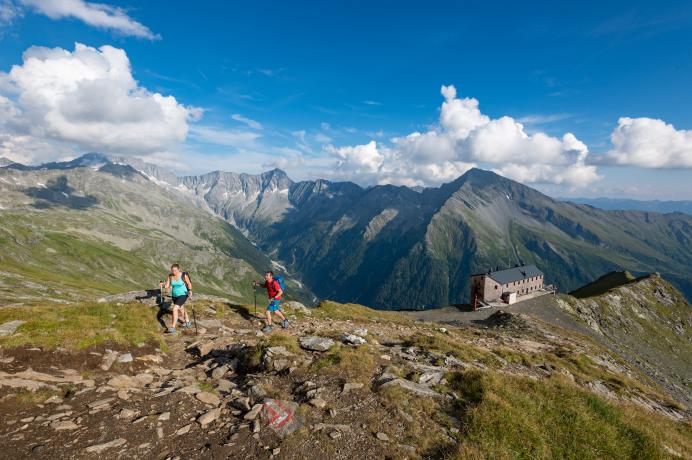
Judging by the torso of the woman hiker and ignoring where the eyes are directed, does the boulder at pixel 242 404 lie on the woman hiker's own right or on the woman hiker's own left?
on the woman hiker's own left

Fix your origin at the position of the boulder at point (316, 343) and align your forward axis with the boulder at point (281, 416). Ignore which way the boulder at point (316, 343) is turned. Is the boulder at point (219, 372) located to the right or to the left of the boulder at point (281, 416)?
right

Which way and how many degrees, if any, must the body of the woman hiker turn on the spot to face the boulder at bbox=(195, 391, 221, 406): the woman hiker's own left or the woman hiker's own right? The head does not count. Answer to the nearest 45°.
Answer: approximately 45° to the woman hiker's own left

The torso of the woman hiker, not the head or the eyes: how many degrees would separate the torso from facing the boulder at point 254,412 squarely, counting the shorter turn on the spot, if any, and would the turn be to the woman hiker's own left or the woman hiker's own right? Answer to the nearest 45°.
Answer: approximately 45° to the woman hiker's own left

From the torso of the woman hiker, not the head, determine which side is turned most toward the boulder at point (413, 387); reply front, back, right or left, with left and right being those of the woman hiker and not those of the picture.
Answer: left

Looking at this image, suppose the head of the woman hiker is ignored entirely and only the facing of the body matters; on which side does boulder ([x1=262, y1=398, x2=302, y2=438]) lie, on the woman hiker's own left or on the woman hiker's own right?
on the woman hiker's own left

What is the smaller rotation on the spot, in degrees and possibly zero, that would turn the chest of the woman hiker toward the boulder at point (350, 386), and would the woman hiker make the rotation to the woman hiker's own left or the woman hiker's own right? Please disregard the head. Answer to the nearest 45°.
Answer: approximately 90° to the woman hiker's own left

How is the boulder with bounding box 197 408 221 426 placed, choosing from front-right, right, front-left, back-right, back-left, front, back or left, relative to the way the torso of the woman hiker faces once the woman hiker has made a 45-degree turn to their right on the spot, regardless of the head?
left

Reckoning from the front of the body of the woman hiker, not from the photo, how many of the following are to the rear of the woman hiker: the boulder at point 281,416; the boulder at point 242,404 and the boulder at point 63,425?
0

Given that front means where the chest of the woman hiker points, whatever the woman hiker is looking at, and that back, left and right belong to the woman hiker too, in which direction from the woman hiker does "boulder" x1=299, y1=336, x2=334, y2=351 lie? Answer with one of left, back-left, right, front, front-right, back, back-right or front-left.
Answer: left

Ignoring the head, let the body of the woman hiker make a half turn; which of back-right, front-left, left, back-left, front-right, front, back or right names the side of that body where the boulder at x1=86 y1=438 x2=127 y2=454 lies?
back-right

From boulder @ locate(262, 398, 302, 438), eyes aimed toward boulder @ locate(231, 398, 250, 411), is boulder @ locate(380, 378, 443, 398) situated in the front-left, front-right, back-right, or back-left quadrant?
back-right

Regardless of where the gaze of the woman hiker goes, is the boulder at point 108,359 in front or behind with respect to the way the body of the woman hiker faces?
in front

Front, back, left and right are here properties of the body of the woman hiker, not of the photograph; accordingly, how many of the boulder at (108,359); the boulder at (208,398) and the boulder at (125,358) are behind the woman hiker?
0

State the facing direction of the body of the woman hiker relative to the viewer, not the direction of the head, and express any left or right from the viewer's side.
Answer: facing the viewer and to the left of the viewer

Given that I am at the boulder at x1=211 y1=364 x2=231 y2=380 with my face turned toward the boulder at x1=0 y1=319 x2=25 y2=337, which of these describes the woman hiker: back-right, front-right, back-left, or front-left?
front-right
